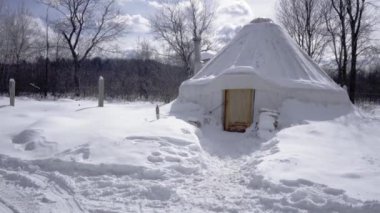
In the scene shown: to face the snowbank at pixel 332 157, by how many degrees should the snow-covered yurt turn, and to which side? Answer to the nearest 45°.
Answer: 0° — it already faces it

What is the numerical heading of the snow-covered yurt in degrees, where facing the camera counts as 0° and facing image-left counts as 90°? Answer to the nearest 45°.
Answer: approximately 0°
